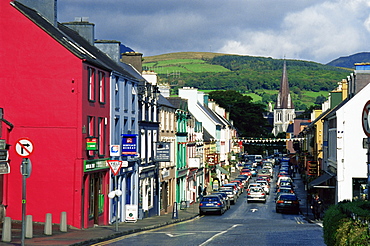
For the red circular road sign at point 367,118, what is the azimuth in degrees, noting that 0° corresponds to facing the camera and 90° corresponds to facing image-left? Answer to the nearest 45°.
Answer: approximately 0°

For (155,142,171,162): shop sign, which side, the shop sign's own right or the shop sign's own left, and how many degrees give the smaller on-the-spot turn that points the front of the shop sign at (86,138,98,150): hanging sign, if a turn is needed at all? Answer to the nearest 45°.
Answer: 0° — it already faces it

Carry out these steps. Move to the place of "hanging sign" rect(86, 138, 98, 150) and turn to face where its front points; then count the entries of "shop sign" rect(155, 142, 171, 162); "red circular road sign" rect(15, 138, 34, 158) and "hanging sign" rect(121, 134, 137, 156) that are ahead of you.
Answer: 1

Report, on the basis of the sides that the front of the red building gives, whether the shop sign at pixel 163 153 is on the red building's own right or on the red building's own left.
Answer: on the red building's own left

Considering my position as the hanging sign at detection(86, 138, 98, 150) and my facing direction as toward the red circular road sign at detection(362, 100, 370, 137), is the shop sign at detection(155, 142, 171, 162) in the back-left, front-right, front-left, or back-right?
back-left

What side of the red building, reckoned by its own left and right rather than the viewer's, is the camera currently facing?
right

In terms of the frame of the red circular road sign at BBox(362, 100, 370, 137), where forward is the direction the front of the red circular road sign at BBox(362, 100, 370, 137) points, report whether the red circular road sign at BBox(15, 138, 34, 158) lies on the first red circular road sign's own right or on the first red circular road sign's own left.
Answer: on the first red circular road sign's own right

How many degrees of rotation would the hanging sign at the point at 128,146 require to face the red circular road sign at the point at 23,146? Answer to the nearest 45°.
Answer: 0° — it already faces it

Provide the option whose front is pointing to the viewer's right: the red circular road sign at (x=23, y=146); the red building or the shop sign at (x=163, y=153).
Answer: the red building

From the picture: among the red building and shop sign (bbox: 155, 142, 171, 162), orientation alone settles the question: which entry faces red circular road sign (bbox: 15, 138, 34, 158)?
the shop sign
